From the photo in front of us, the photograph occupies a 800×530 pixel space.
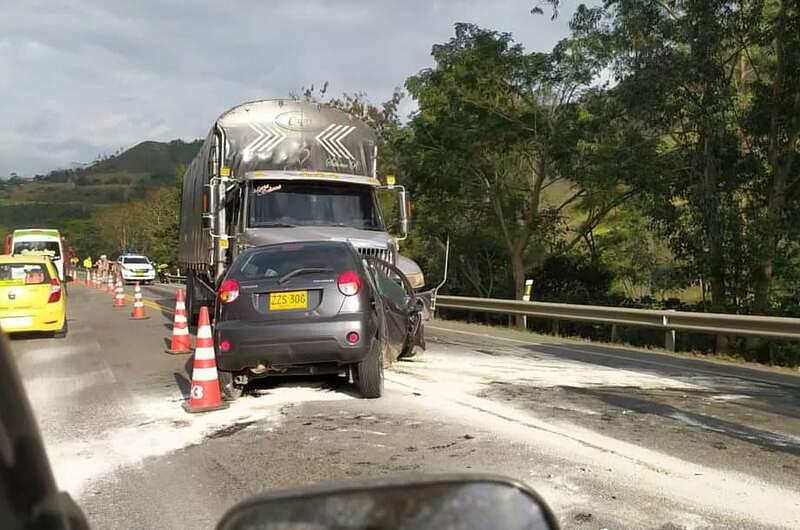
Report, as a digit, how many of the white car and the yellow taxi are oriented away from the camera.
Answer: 1

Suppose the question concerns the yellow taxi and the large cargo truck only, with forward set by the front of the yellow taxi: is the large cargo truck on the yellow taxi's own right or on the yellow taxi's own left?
on the yellow taxi's own right

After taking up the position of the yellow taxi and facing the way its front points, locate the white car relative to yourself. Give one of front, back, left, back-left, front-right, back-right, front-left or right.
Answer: front

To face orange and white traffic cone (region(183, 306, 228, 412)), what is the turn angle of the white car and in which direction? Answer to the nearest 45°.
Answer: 0° — it already faces it

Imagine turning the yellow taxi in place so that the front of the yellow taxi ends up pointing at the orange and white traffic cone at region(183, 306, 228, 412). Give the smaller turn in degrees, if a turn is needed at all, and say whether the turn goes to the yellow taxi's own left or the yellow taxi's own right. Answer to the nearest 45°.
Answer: approximately 180°

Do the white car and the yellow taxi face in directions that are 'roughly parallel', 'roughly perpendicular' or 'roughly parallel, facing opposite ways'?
roughly parallel, facing opposite ways

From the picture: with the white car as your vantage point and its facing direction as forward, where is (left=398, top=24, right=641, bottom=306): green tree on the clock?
The green tree is roughly at 11 o'clock from the white car.

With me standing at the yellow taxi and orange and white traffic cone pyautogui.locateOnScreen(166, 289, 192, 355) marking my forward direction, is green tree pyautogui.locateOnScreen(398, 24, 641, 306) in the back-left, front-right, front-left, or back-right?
front-left

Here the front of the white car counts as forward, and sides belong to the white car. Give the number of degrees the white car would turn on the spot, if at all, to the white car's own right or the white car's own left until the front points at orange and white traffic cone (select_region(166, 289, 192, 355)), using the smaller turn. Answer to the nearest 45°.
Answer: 0° — it already faces it

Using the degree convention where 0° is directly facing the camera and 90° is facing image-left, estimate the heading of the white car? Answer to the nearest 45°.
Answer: approximately 0°

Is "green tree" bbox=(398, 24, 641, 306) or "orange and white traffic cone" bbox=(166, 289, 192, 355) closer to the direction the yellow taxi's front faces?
the green tree

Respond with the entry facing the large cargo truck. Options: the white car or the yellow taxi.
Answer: the white car

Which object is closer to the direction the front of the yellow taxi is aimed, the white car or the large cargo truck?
the white car

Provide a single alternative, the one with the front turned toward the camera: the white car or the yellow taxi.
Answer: the white car

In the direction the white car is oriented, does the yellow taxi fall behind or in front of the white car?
in front

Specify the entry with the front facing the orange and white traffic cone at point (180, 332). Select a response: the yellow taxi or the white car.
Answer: the white car

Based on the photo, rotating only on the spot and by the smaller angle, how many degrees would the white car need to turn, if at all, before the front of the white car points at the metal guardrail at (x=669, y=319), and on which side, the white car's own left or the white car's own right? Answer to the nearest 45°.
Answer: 0° — it already faces it

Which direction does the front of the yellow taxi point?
away from the camera
